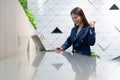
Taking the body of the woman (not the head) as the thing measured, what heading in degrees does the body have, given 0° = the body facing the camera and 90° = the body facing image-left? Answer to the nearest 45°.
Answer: approximately 45°

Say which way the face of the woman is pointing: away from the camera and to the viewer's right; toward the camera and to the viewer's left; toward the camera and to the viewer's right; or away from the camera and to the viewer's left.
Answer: toward the camera and to the viewer's left
